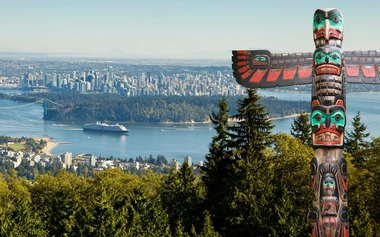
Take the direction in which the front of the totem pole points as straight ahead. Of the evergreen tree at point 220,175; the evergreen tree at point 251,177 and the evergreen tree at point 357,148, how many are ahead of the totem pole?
0

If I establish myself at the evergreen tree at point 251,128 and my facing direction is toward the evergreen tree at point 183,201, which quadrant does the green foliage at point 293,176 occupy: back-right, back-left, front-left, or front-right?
back-left

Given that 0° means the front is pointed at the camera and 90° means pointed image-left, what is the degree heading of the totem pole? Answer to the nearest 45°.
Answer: approximately 0°

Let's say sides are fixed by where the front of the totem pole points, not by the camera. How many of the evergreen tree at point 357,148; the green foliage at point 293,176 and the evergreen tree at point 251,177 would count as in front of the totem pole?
0

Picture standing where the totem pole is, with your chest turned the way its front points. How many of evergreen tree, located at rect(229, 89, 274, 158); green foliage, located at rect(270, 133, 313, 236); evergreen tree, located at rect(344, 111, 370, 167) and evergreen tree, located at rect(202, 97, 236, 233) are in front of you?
0

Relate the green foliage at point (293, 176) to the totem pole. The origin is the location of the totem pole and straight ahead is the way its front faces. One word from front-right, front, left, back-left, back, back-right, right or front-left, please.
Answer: back

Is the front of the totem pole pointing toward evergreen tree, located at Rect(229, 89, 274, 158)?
no

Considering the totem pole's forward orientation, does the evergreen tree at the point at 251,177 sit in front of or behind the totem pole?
behind

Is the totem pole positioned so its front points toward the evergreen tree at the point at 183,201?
no

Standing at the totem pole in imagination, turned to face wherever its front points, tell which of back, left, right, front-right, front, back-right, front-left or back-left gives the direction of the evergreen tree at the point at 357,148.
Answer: back
